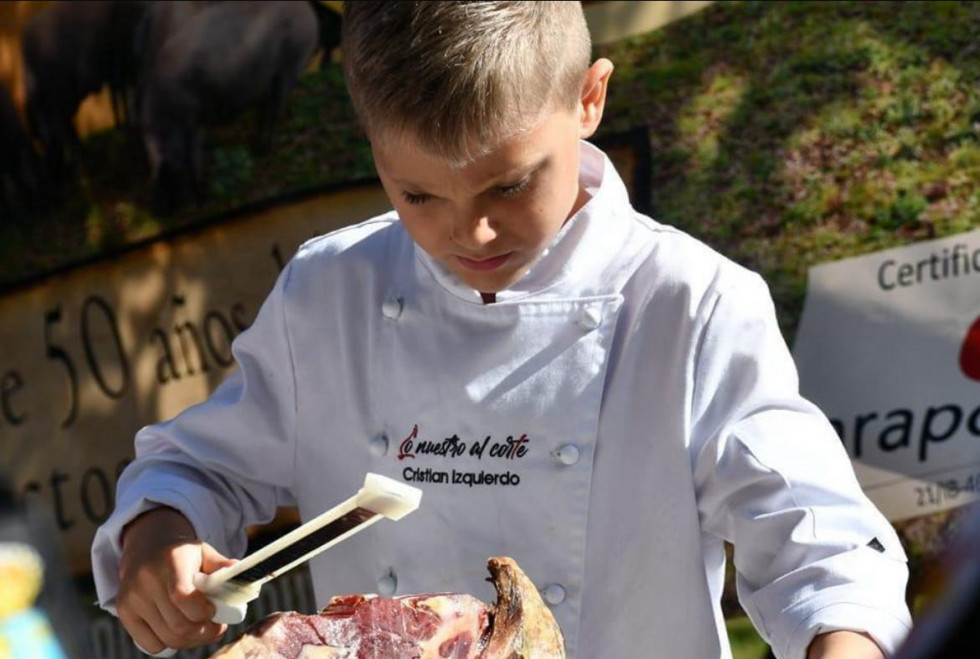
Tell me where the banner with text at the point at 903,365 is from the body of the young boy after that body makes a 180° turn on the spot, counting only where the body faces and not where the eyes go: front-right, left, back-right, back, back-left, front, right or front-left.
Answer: front-right

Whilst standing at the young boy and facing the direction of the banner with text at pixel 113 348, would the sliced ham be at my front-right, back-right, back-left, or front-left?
back-left

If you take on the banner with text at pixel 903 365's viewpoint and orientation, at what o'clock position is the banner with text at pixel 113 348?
the banner with text at pixel 113 348 is roughly at 3 o'clock from the banner with text at pixel 903 365.

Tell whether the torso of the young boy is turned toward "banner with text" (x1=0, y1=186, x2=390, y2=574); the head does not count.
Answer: no

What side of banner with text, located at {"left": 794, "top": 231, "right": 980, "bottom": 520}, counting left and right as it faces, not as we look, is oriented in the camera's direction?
front

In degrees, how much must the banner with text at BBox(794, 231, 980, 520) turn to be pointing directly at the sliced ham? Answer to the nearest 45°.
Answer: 0° — it already faces it

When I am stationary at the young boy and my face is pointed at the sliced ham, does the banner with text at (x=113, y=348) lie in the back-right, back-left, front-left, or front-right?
back-right

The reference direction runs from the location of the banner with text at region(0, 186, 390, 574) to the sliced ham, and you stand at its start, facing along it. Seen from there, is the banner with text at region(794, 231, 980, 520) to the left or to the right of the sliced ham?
left

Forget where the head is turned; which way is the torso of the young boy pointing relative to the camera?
toward the camera
